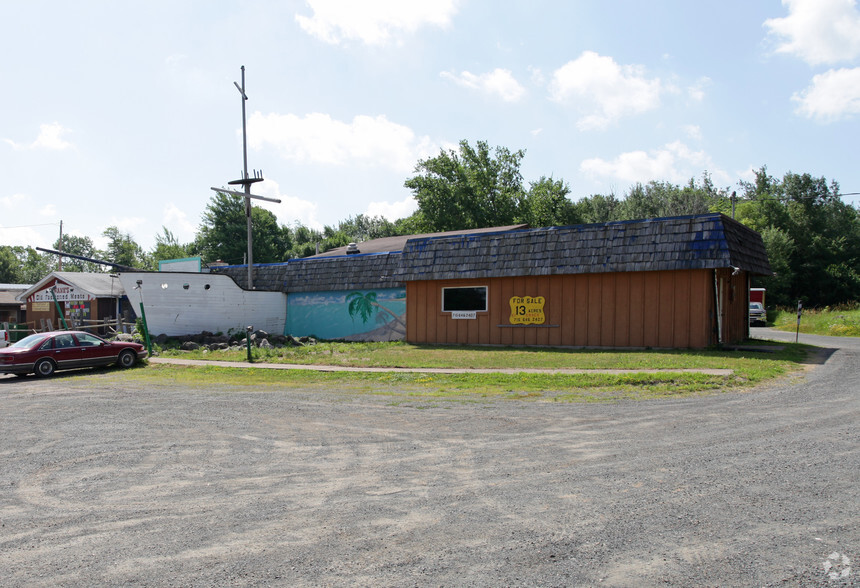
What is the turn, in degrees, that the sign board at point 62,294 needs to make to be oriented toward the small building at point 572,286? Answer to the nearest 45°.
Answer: approximately 45° to its left

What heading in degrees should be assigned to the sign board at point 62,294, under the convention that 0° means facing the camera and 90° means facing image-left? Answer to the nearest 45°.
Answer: approximately 0°

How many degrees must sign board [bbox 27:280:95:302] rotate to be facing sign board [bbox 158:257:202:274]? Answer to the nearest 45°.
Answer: approximately 90° to its left

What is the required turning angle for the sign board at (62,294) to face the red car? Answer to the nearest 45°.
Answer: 0° — it already faces it

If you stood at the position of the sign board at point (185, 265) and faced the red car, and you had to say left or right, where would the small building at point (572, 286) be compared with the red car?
left
